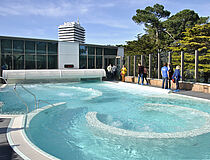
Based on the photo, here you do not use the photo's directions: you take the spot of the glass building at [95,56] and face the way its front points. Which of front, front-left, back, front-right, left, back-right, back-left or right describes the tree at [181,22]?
back-left

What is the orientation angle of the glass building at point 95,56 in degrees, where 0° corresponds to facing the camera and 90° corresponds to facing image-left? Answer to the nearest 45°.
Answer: approximately 0°

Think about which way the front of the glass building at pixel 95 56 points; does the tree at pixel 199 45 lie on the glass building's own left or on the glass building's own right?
on the glass building's own left
